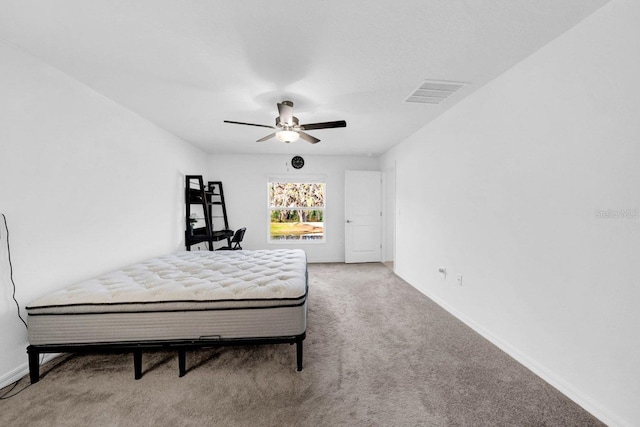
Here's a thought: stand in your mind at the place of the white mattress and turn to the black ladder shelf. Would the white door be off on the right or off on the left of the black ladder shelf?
right

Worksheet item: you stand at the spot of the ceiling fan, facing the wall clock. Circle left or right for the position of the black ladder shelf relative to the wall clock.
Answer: left

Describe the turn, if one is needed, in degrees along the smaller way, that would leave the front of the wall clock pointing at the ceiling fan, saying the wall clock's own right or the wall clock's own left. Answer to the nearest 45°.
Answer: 0° — it already faces it

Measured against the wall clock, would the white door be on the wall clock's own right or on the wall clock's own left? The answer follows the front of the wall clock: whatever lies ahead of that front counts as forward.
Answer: on the wall clock's own left

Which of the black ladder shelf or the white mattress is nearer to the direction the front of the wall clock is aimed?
the white mattress

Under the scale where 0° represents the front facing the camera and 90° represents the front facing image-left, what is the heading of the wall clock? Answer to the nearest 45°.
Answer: approximately 0°

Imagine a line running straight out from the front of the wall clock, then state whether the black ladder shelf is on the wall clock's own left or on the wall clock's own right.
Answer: on the wall clock's own right

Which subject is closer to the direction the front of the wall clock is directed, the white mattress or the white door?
the white mattress
